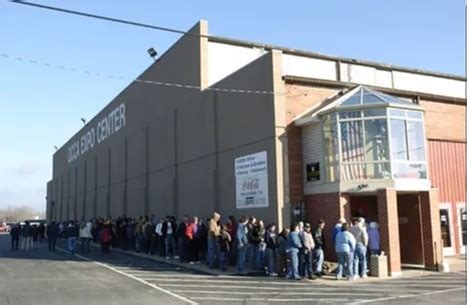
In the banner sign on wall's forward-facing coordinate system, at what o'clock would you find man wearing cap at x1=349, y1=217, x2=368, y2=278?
The man wearing cap is roughly at 9 o'clock from the banner sign on wall.

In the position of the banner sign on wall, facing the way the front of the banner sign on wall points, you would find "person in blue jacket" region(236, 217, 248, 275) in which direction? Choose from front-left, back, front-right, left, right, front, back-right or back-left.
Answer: front-left

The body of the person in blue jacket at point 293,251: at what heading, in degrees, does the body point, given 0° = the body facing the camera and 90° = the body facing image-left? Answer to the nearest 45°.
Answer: approximately 270°

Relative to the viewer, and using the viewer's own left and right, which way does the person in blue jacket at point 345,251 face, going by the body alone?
facing away from the viewer

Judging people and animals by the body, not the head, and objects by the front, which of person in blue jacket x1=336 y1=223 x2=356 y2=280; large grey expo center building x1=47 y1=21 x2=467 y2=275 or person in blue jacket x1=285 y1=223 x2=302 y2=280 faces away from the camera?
person in blue jacket x1=336 y1=223 x2=356 y2=280

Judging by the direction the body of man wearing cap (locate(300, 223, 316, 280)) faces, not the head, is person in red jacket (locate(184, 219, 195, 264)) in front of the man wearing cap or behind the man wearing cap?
behind

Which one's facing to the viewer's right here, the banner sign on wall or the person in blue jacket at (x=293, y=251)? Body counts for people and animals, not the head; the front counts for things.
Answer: the person in blue jacket

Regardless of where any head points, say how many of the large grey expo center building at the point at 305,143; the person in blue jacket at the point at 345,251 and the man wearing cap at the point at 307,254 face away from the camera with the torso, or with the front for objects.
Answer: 1

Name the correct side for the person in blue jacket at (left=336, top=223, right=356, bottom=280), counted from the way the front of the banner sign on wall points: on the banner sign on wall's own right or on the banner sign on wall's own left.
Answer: on the banner sign on wall's own left
